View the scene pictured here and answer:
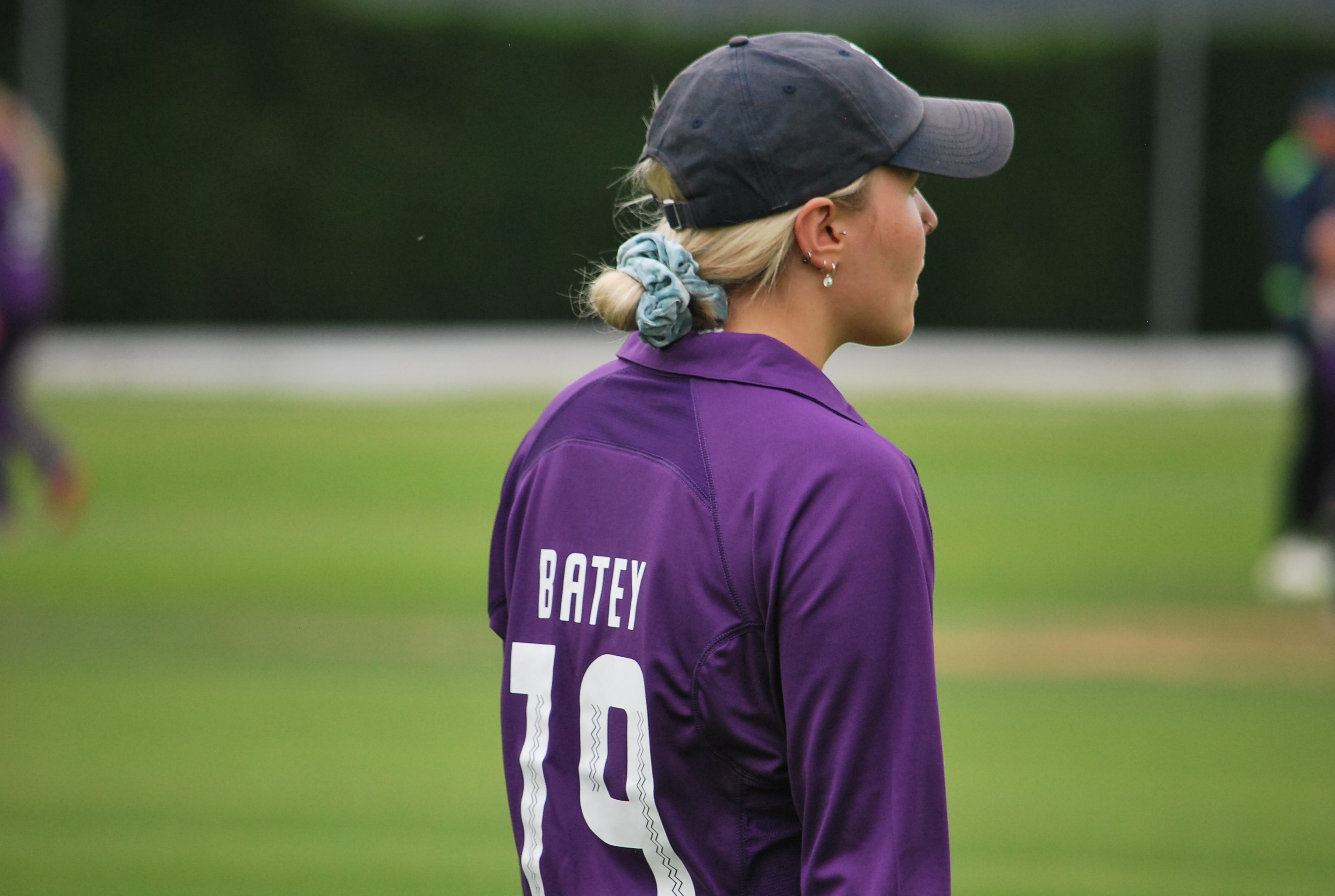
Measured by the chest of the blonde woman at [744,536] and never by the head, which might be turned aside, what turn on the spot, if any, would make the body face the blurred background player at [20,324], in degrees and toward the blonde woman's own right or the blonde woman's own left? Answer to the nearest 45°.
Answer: approximately 90° to the blonde woman's own left

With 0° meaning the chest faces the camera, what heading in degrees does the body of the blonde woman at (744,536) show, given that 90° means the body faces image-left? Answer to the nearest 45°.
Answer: approximately 225°

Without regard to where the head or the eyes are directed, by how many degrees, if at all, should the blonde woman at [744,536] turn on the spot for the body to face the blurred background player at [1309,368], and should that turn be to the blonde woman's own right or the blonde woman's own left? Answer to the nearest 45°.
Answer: approximately 45° to the blonde woman's own left

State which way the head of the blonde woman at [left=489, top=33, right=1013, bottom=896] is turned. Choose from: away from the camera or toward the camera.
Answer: away from the camera
